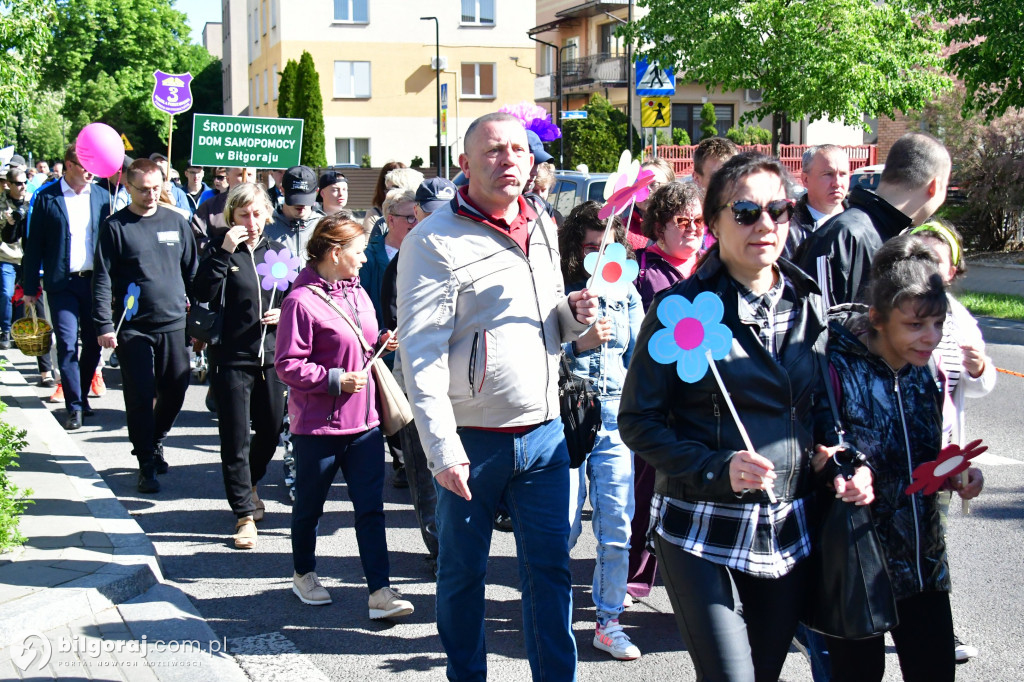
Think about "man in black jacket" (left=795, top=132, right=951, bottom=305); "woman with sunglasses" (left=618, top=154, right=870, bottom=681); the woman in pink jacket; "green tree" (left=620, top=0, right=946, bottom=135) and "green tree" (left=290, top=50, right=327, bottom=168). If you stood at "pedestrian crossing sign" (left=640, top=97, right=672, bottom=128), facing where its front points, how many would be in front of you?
3

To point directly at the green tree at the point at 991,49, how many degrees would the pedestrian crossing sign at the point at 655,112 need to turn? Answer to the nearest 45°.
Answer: approximately 90° to its left

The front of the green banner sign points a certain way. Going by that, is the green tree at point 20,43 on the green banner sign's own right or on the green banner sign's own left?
on the green banner sign's own right

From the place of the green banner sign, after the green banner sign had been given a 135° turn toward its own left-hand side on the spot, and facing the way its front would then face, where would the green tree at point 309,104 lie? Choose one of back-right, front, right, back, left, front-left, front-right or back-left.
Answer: front-left

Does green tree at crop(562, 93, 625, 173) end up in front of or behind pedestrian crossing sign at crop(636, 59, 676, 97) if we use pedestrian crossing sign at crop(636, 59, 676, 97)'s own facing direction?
behind
